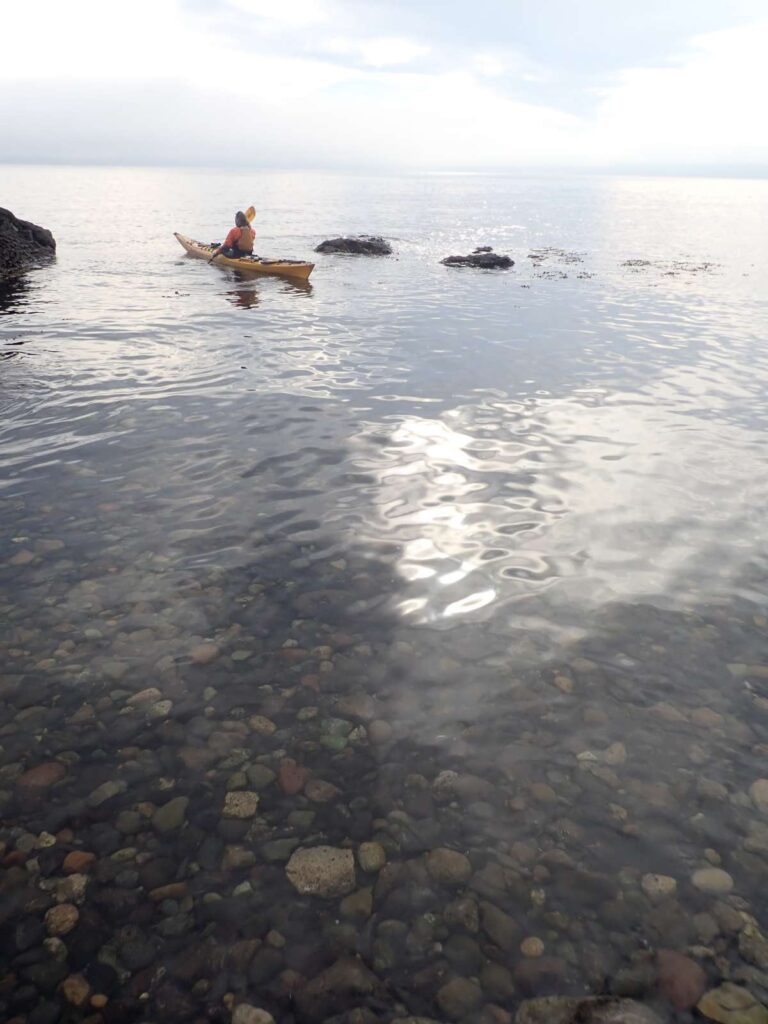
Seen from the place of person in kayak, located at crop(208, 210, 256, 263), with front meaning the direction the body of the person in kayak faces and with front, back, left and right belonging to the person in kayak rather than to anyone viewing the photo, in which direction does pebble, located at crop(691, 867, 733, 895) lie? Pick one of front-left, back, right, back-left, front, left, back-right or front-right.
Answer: back-left

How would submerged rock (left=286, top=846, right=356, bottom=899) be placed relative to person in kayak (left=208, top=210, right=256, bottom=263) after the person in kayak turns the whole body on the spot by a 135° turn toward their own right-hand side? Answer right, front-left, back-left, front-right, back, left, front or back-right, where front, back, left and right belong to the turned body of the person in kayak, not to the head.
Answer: right

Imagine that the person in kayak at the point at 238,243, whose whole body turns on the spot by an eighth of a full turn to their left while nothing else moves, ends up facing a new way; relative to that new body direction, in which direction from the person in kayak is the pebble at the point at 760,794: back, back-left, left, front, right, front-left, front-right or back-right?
left

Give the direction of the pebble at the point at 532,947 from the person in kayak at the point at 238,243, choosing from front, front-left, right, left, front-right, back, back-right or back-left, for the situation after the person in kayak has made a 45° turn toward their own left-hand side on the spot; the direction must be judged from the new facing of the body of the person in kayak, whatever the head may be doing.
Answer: left

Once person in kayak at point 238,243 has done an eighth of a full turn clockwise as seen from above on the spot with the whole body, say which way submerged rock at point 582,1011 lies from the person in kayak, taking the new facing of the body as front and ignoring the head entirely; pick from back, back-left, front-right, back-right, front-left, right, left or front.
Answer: back

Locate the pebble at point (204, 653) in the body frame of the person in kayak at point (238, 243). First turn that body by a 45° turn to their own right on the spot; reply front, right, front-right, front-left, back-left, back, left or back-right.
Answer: back

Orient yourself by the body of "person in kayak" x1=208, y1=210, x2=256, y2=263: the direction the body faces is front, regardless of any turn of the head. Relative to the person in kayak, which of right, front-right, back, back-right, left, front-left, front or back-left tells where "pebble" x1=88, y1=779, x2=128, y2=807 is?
back-left

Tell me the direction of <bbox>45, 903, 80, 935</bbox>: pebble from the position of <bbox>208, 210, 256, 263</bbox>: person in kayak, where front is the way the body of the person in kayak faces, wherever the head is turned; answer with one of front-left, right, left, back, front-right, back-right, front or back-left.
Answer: back-left

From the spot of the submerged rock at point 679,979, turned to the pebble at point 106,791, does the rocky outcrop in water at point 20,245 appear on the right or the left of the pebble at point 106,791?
right

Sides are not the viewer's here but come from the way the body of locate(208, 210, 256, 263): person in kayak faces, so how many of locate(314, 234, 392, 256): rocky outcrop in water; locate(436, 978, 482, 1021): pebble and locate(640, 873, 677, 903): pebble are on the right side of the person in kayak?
1

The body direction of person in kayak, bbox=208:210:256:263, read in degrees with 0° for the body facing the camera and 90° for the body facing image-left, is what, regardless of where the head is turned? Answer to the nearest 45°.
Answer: approximately 135°

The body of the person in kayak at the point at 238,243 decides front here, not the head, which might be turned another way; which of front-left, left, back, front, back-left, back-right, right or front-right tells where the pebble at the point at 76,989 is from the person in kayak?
back-left

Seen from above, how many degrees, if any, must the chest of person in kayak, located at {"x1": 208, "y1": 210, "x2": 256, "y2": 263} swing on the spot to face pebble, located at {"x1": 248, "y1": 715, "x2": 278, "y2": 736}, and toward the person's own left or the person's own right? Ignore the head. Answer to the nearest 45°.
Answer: approximately 135° to the person's own left

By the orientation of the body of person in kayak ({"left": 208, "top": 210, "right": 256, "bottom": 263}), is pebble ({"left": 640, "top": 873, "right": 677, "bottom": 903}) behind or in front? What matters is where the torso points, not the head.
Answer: behind

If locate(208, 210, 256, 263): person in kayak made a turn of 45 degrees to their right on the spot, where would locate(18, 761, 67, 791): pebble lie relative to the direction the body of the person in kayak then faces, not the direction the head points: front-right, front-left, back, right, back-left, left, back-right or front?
back

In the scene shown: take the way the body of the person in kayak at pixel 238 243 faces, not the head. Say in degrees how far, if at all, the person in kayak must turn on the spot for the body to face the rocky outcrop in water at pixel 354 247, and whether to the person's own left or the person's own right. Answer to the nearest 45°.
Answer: approximately 90° to the person's own right
